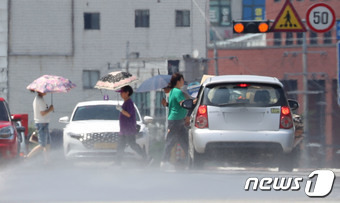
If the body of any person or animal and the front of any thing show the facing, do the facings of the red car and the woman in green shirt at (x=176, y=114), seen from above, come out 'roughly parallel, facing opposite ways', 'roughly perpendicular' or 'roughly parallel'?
roughly perpendicular

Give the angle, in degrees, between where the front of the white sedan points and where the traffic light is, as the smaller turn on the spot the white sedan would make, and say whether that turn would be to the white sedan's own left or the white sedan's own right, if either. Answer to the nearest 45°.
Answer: approximately 135° to the white sedan's own left

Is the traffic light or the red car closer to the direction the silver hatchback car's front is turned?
the traffic light

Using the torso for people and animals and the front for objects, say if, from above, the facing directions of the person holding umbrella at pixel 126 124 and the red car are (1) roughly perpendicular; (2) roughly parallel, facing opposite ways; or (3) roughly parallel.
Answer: roughly perpendicular

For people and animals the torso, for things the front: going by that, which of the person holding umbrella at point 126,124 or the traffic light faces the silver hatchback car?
the traffic light

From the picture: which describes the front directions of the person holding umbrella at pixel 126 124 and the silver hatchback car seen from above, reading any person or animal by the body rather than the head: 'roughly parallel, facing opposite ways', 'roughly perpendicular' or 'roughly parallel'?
roughly perpendicular

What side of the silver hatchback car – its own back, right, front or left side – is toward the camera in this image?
back

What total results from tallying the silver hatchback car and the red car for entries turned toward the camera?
1

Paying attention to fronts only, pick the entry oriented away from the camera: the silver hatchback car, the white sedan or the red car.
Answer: the silver hatchback car

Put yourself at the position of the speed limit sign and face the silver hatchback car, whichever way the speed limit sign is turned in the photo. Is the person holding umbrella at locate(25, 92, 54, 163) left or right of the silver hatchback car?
right
